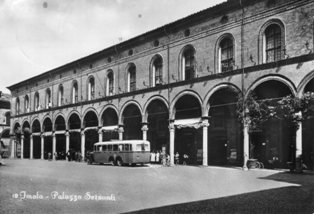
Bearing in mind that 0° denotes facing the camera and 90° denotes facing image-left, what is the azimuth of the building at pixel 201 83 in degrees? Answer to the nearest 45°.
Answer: approximately 45°

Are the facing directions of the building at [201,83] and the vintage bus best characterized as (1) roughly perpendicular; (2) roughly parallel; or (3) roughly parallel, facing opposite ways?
roughly perpendicular
